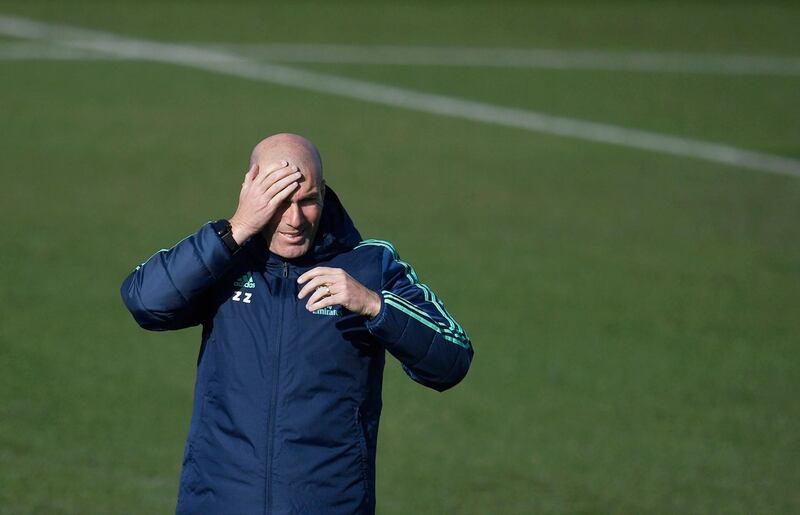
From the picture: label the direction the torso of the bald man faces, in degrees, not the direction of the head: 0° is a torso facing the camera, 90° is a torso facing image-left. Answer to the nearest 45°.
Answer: approximately 0°
